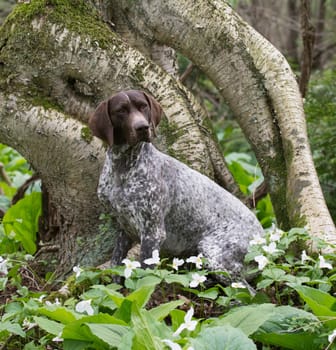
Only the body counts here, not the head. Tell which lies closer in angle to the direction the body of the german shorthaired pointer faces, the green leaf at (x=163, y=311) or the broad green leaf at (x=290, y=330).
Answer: the green leaf

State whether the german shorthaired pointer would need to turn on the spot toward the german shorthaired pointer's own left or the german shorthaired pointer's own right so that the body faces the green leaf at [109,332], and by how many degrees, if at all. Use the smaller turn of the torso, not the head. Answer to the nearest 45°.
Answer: approximately 45° to the german shorthaired pointer's own left

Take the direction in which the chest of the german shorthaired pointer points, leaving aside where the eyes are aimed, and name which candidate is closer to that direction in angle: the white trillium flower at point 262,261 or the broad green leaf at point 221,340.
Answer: the broad green leaf

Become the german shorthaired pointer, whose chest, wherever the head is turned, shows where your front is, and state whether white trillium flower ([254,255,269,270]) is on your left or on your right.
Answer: on your left

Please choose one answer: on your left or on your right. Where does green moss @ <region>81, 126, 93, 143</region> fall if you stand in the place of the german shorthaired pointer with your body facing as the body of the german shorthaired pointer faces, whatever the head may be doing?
on your right

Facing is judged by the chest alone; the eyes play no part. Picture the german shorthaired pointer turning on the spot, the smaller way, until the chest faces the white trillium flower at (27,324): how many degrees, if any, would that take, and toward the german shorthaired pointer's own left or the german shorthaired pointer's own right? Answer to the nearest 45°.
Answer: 0° — it already faces it

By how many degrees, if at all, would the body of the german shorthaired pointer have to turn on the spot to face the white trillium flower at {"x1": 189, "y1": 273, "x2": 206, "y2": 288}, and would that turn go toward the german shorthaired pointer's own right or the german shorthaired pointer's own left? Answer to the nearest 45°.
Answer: approximately 90° to the german shorthaired pointer's own left

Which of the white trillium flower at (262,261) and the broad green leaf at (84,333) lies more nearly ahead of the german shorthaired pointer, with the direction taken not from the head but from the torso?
the broad green leaf

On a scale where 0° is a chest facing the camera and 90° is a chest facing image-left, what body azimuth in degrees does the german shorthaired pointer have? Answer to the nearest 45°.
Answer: approximately 45°

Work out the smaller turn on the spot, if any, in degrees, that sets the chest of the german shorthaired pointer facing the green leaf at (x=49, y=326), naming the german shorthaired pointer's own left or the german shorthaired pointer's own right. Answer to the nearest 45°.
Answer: approximately 45° to the german shorthaired pointer's own left

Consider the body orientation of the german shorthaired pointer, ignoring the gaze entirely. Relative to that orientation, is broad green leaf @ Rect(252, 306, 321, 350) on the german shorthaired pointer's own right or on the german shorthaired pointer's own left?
on the german shorthaired pointer's own left

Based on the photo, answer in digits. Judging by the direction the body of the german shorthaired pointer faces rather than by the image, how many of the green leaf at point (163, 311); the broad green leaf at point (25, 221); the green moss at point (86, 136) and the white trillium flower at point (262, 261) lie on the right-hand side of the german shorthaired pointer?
2

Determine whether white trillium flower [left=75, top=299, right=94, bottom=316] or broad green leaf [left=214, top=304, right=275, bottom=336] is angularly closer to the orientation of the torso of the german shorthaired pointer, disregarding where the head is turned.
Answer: the white trillium flower

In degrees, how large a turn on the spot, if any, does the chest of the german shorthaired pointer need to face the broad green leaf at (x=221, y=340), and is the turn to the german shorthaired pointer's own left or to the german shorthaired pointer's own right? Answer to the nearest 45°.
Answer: approximately 45° to the german shorthaired pointer's own left

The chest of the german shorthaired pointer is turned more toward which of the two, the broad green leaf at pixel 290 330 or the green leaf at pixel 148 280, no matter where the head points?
the green leaf

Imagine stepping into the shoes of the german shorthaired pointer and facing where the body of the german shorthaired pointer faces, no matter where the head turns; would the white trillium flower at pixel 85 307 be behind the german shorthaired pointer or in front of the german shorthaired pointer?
in front
